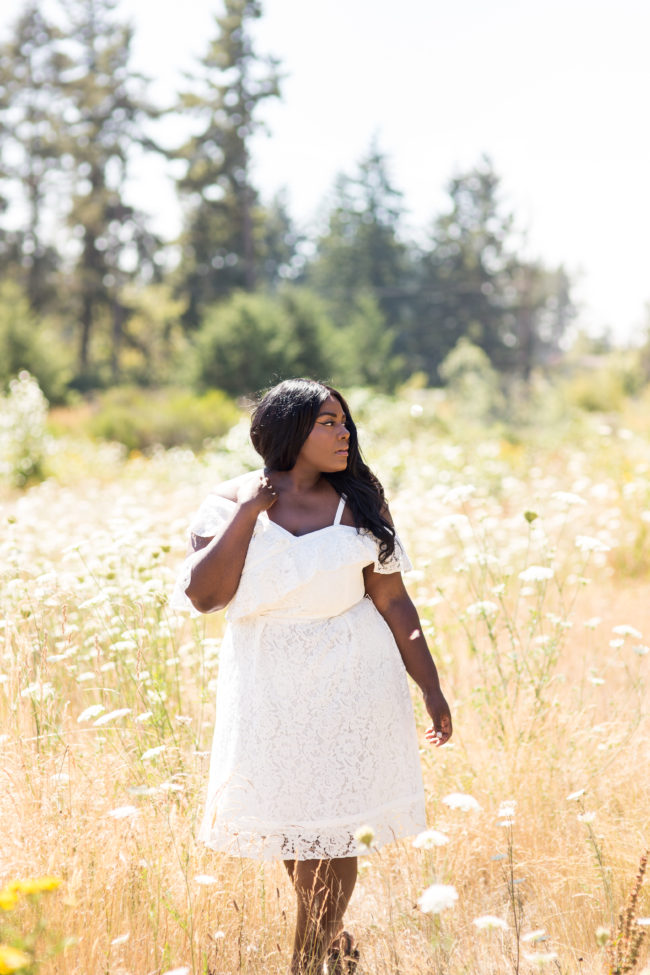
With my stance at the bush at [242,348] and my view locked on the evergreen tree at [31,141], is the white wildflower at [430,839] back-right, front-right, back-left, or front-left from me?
back-left

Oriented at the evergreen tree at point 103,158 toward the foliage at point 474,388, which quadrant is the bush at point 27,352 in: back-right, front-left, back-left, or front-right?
front-right

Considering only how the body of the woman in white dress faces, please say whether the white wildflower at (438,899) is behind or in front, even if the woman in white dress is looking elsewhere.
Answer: in front

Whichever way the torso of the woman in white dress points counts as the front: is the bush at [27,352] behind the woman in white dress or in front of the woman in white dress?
behind

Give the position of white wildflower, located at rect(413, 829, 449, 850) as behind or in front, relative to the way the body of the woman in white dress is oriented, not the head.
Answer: in front

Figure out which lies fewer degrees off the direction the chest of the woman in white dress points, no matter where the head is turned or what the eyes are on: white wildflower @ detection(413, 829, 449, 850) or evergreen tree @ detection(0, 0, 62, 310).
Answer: the white wildflower

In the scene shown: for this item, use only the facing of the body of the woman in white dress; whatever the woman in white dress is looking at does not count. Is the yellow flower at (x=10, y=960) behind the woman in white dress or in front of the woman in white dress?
in front

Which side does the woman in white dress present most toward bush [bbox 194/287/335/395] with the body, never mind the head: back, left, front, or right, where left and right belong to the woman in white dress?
back

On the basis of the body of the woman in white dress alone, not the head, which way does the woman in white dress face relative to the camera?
toward the camera

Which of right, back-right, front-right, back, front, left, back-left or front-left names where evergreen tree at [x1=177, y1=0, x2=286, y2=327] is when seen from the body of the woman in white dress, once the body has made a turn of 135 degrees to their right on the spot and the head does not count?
front-right
